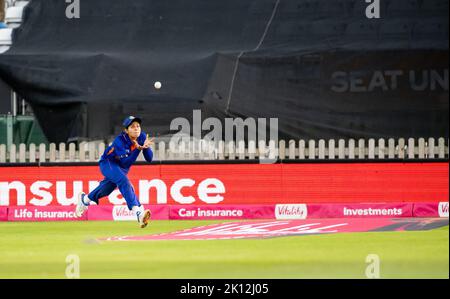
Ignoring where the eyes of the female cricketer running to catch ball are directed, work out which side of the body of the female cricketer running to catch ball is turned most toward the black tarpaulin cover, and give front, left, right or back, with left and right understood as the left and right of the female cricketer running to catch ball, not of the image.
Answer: left

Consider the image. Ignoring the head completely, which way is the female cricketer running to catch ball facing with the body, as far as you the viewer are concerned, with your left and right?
facing the viewer and to the right of the viewer
